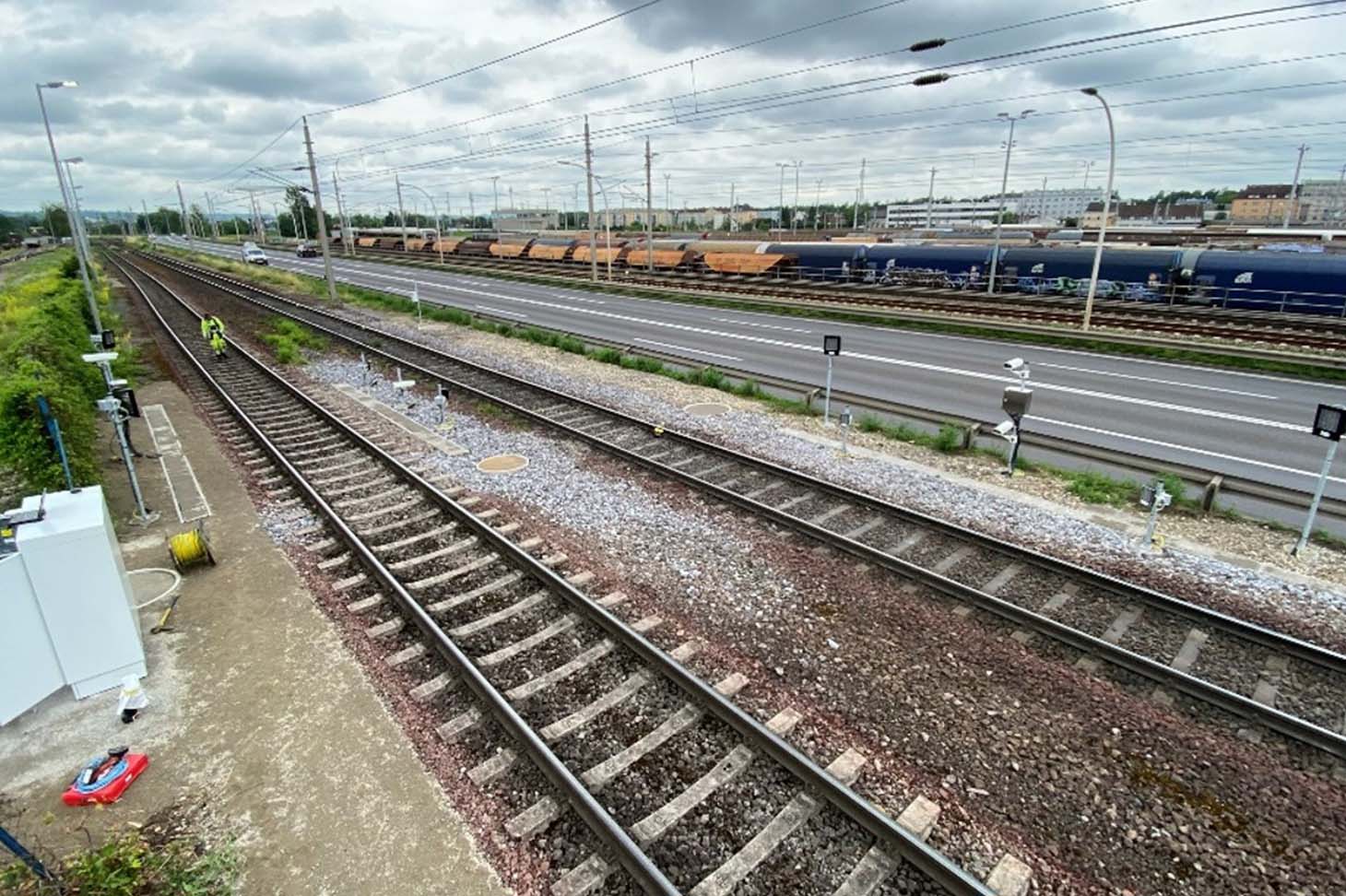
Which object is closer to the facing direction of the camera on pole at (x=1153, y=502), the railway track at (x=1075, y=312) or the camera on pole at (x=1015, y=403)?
the camera on pole

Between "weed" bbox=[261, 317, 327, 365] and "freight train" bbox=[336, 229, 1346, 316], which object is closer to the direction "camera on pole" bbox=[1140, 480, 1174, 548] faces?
the weed

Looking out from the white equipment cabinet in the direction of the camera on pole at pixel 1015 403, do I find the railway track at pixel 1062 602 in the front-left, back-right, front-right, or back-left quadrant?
front-right

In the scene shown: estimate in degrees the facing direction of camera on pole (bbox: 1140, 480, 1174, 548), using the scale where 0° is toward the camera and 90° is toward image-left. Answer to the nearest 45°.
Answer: approximately 45°

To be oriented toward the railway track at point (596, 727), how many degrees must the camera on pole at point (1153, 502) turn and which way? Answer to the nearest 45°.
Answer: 0° — it already faces it

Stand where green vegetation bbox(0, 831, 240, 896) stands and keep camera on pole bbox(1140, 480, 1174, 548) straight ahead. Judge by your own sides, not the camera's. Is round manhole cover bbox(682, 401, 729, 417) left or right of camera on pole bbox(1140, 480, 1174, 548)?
left

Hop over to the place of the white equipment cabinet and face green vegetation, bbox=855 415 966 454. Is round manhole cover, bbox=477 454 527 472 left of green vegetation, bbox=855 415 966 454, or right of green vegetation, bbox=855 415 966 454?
left

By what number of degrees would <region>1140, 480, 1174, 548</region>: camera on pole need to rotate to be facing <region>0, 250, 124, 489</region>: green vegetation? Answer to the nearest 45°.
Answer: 0° — it already faces it

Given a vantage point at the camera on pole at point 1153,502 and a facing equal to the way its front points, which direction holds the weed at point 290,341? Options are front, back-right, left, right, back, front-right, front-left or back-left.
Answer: front-right

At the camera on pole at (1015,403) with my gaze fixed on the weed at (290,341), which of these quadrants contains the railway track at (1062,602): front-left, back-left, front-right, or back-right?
back-left

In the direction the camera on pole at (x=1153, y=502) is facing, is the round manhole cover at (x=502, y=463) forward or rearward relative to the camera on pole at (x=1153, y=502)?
forward

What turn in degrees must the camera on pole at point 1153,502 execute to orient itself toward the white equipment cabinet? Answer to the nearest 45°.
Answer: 0° — it already faces it

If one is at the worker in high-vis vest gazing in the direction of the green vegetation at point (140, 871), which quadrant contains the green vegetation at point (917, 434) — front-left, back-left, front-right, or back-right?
front-left

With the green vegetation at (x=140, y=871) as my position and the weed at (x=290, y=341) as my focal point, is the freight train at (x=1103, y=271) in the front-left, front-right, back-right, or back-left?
front-right

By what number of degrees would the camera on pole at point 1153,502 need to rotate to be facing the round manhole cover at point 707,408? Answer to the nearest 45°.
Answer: approximately 45° to its right
